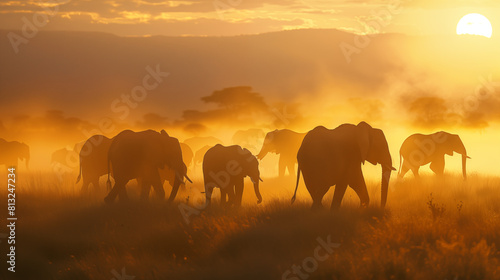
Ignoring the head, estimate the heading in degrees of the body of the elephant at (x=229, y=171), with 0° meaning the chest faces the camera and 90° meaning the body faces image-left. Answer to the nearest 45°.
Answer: approximately 270°

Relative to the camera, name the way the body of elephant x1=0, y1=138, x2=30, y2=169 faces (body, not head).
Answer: to the viewer's right

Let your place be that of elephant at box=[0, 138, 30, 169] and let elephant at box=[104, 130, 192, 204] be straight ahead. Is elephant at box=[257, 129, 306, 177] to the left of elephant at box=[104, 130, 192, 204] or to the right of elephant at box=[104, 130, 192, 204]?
left

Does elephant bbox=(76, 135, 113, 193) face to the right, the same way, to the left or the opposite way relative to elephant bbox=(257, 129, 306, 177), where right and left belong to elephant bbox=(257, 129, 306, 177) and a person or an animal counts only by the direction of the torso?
the opposite way

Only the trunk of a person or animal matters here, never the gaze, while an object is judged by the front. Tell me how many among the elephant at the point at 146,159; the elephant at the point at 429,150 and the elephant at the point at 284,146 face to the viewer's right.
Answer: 2

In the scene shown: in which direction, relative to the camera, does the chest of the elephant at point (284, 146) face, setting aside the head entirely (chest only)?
to the viewer's left

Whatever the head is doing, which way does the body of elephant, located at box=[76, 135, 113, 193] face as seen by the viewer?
to the viewer's right

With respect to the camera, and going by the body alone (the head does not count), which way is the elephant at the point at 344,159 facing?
to the viewer's right

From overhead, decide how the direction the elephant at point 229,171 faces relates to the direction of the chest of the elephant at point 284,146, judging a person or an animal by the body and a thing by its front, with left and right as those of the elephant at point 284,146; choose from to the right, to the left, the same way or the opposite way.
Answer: the opposite way

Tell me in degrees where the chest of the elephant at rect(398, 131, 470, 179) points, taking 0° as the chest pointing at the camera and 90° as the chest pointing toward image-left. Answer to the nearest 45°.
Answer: approximately 270°

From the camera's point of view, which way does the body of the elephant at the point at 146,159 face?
to the viewer's right
